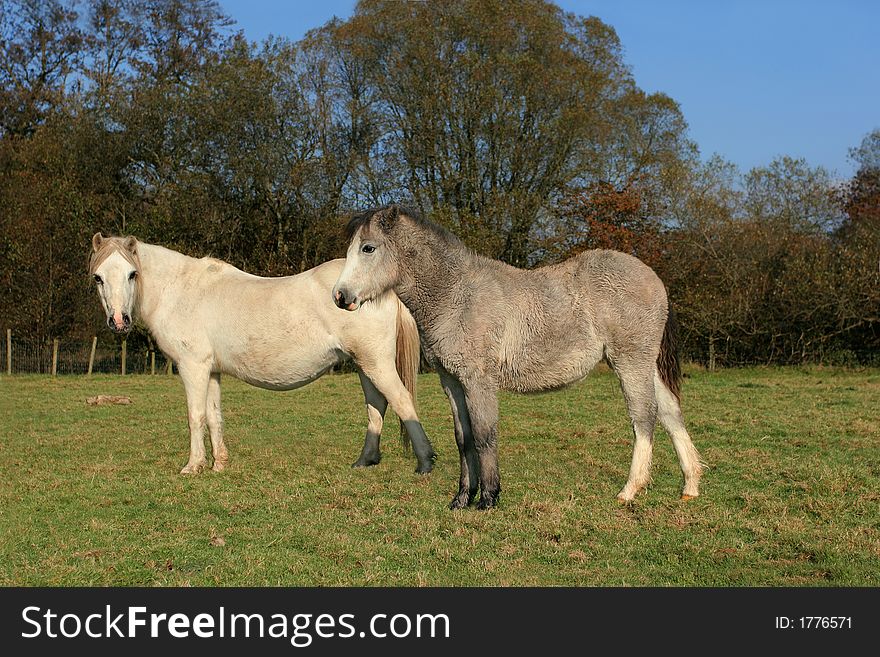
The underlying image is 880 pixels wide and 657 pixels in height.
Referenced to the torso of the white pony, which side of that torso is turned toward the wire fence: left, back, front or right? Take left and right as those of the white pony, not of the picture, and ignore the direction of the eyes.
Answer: right

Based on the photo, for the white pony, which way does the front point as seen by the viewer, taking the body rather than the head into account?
to the viewer's left
